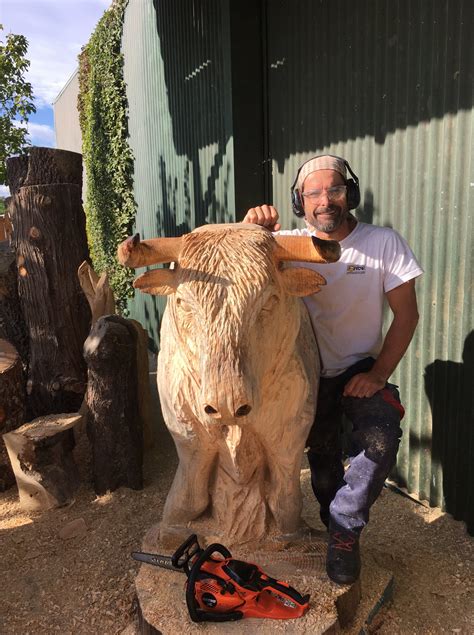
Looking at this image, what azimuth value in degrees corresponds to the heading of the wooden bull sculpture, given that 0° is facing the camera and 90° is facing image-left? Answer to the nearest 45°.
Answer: approximately 0°

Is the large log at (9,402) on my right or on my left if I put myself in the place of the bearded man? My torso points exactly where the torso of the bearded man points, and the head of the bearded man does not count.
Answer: on my right

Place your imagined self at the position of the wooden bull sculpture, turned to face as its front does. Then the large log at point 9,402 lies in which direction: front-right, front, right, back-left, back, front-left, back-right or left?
back-right

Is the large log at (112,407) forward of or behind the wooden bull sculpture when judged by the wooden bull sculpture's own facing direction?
behind

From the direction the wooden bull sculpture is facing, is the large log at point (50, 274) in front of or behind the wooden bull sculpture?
behind

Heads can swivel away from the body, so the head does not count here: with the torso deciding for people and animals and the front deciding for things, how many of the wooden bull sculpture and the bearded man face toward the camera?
2
